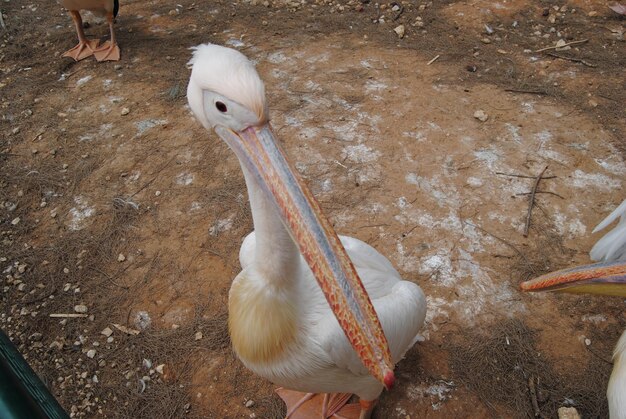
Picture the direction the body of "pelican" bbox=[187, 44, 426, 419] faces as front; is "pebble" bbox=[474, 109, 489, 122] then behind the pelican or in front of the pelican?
behind

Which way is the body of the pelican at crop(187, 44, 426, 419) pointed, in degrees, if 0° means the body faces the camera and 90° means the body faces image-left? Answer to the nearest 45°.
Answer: approximately 45°

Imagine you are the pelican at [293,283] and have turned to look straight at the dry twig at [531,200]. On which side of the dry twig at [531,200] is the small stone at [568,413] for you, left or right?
right
